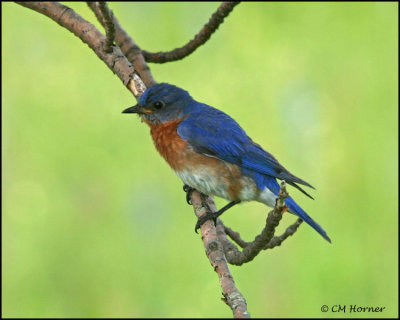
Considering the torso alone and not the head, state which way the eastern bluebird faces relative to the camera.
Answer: to the viewer's left
